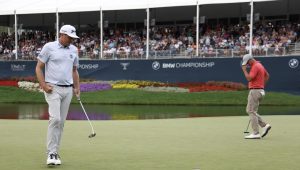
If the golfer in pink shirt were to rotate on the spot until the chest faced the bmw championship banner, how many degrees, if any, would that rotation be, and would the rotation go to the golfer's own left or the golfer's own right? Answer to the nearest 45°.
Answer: approximately 90° to the golfer's own right

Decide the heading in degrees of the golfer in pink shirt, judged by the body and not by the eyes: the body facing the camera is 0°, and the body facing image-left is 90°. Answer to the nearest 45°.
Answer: approximately 90°
